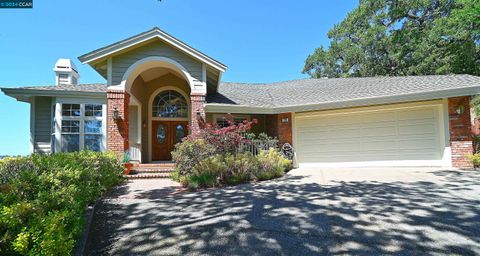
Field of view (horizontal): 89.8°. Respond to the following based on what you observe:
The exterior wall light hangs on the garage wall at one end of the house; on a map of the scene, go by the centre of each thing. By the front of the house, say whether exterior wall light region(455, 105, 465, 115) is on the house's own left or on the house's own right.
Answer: on the house's own left

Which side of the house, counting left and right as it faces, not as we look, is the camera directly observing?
front

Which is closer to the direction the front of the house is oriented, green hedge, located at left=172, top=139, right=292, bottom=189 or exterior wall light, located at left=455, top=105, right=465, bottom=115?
the green hedge

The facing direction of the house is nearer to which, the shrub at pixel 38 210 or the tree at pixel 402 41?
the shrub

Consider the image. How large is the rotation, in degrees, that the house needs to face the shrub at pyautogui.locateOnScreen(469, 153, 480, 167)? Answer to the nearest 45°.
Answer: approximately 90° to its left

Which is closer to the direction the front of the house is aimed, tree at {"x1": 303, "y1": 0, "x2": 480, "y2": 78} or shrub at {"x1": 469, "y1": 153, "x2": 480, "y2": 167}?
the shrub

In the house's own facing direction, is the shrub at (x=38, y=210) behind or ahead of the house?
ahead

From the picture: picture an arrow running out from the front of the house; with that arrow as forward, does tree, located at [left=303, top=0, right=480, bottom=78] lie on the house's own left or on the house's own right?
on the house's own left

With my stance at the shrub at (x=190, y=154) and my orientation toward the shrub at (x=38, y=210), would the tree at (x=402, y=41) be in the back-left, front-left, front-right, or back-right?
back-left

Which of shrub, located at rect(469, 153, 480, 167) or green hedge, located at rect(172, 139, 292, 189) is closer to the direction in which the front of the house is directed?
the green hedge

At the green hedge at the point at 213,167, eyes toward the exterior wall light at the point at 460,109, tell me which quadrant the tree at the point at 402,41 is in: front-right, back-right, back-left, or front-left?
front-left

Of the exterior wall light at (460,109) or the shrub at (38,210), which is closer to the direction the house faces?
the shrub
